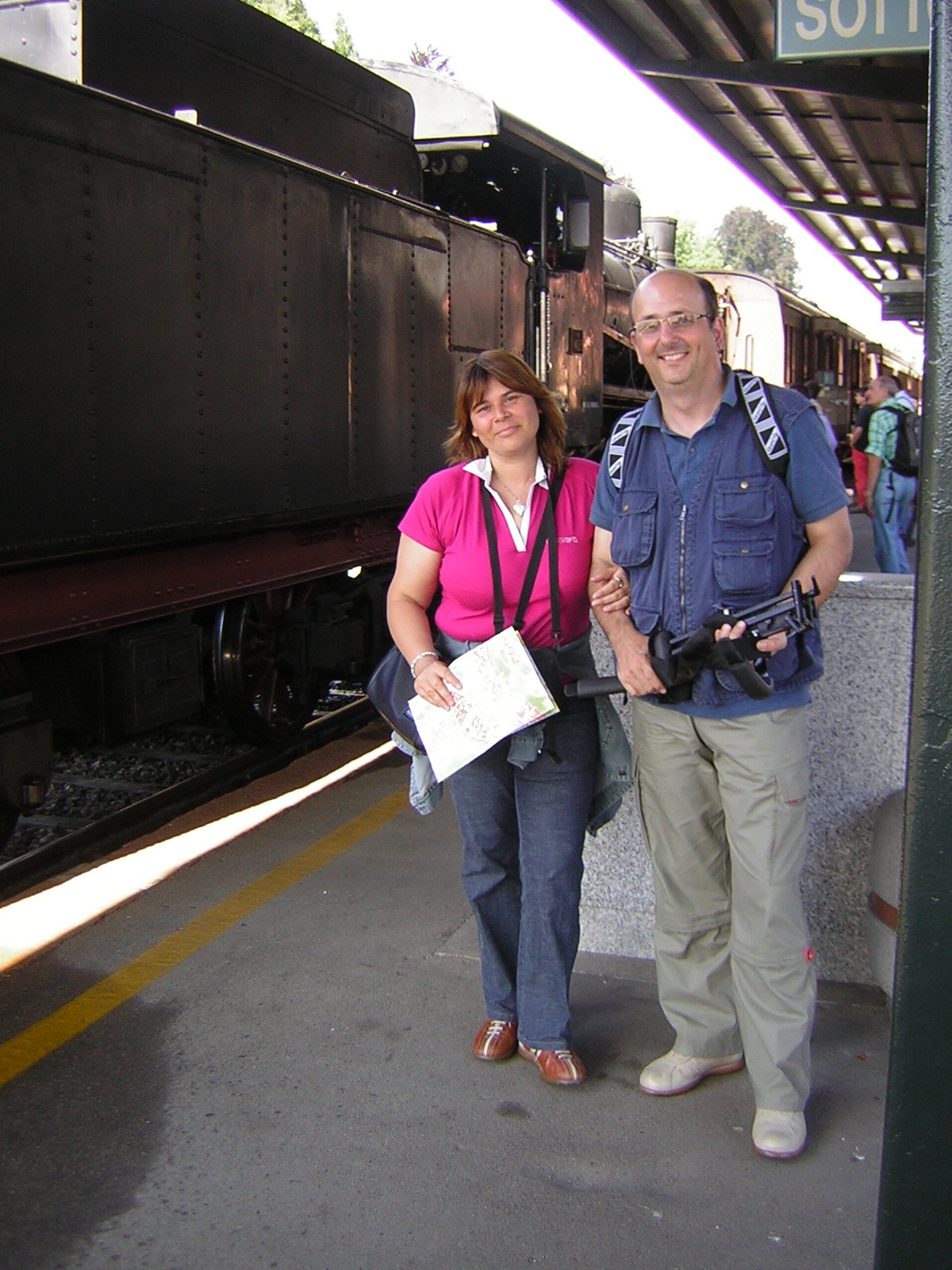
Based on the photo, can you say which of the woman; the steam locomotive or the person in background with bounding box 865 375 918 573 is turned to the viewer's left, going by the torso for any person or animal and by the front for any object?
the person in background

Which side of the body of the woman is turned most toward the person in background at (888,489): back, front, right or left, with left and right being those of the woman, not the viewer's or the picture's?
back

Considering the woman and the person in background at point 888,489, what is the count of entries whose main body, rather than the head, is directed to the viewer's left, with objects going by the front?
1

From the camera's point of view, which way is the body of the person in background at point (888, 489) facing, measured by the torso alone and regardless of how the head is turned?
to the viewer's left

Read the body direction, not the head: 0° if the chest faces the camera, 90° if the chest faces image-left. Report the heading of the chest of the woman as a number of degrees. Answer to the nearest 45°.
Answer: approximately 0°

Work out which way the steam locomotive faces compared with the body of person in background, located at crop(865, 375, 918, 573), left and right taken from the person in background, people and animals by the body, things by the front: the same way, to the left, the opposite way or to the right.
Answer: to the right

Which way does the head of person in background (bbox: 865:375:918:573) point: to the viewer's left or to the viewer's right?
to the viewer's left

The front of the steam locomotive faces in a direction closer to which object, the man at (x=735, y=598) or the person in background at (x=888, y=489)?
the person in background

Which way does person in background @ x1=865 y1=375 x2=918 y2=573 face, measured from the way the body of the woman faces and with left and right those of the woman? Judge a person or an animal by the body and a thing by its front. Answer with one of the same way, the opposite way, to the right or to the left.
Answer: to the right

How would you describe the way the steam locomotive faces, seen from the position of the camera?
facing away from the viewer and to the right of the viewer
